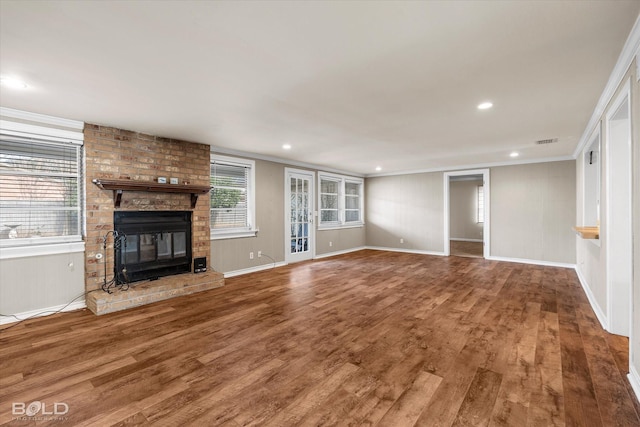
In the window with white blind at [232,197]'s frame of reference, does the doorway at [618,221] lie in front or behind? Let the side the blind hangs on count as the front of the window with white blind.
in front

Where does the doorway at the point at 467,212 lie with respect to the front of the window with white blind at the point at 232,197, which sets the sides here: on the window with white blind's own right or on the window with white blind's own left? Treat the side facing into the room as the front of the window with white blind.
on the window with white blind's own left

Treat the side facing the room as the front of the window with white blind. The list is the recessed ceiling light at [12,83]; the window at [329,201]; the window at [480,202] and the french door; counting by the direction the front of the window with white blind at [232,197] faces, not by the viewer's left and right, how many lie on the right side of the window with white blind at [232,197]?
1

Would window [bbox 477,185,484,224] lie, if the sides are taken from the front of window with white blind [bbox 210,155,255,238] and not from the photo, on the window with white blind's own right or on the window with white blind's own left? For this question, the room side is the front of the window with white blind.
on the window with white blind's own left

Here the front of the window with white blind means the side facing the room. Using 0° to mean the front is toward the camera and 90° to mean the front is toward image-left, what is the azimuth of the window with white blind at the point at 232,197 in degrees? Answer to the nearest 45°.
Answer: approximately 315°

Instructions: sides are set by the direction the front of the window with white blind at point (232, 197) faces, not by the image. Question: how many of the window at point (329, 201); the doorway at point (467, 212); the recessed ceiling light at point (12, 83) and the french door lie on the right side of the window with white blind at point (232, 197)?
1

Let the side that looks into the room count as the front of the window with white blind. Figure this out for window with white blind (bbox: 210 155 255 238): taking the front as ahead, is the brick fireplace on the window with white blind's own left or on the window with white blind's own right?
on the window with white blind's own right

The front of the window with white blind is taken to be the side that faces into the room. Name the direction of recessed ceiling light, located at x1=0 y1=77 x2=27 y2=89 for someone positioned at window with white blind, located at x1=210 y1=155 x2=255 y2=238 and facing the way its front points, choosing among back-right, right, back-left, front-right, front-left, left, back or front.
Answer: right

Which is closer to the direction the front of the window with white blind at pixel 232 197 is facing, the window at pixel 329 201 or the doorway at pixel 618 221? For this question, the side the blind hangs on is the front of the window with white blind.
the doorway

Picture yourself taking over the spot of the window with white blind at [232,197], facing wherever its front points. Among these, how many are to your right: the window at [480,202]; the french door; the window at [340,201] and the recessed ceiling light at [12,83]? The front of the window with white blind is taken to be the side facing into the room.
1

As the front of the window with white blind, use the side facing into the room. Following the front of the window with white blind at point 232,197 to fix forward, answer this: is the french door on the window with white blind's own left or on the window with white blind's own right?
on the window with white blind's own left

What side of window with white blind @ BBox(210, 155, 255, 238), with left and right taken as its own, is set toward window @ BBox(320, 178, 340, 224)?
left

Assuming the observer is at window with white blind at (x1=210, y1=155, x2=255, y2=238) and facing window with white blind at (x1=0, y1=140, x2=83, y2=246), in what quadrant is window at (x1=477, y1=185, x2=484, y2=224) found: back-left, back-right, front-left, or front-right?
back-left
